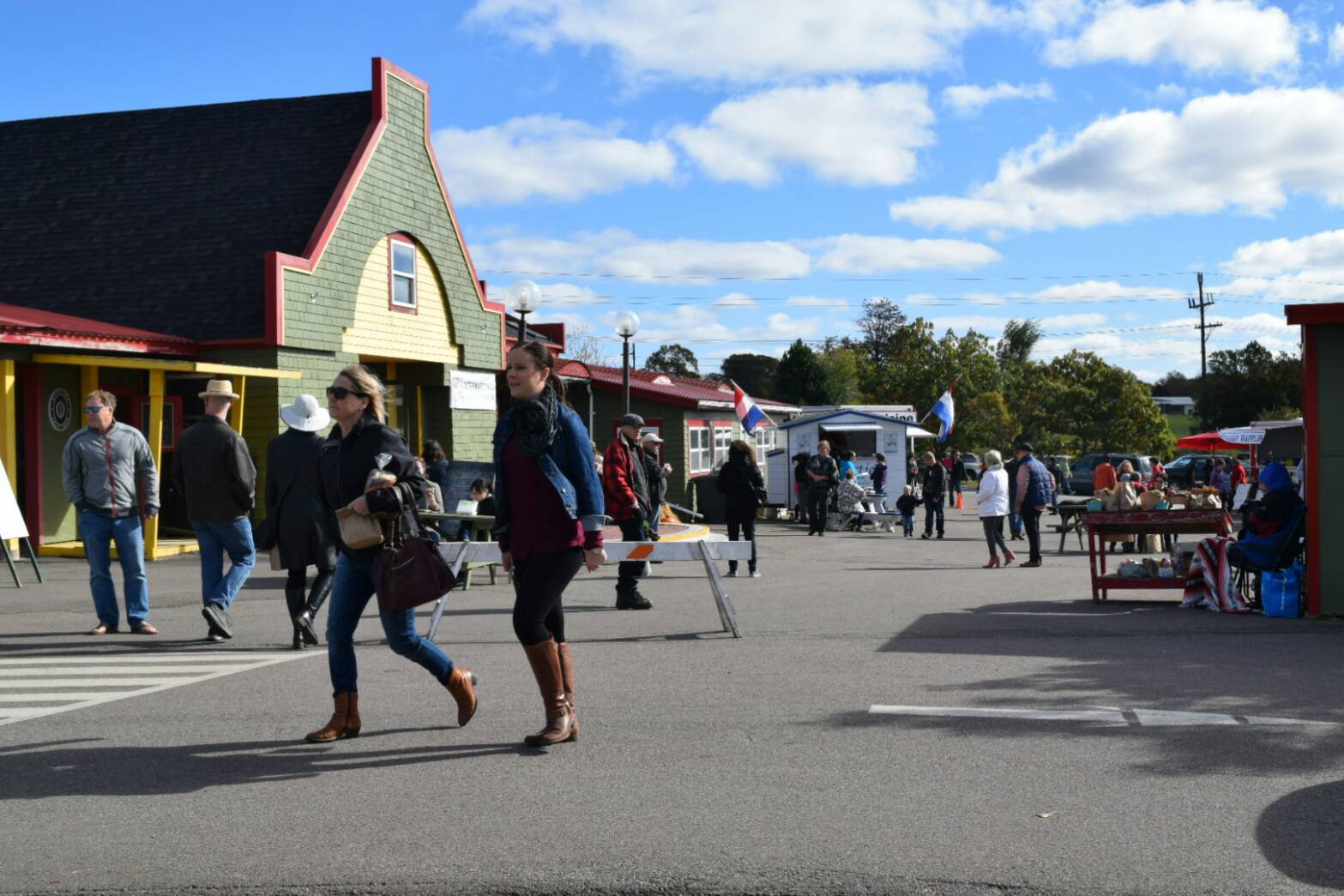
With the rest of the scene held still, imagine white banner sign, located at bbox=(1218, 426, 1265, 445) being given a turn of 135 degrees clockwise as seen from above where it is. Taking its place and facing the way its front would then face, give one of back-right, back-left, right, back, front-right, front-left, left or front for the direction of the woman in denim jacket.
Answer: back-left

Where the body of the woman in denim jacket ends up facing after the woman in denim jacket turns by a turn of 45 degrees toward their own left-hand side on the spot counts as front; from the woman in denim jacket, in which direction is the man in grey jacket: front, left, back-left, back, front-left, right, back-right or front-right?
back-right

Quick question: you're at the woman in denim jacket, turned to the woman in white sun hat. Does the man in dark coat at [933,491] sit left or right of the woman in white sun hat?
right

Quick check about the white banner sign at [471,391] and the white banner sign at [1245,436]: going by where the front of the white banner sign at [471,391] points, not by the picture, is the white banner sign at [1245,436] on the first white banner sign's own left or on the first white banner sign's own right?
on the first white banner sign's own left

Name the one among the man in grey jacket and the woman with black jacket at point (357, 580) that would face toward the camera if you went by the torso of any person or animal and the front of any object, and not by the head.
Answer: the man in grey jacket

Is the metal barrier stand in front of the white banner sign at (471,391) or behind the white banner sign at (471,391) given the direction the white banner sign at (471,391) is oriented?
in front

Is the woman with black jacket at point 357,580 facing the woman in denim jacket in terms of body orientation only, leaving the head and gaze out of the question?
no

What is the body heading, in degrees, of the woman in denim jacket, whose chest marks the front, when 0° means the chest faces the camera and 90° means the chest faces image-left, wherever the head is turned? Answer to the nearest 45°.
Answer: approximately 45°

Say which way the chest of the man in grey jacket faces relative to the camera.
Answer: toward the camera

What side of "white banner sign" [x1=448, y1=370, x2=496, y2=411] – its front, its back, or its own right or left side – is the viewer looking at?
front

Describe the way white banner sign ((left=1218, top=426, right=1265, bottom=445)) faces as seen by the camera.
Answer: facing the viewer

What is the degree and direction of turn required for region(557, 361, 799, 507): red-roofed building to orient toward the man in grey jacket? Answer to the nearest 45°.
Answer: approximately 45° to its right

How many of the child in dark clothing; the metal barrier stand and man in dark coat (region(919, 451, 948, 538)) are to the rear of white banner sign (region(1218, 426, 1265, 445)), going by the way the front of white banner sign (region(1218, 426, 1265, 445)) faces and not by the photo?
0

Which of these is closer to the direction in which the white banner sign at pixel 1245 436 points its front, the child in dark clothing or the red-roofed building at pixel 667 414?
the child in dark clothing

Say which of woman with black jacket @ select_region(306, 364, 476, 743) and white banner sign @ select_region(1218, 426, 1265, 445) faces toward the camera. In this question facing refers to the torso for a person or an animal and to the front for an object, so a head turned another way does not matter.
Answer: the white banner sign

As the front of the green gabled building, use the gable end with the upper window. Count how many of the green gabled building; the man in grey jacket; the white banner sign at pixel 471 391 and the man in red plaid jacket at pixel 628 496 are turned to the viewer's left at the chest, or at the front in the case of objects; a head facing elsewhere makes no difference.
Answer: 0

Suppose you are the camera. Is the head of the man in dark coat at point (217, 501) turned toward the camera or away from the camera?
away from the camera

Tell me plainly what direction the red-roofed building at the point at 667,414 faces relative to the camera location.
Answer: facing the viewer and to the right of the viewer
